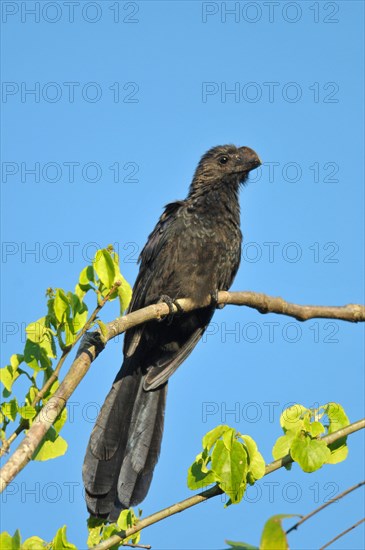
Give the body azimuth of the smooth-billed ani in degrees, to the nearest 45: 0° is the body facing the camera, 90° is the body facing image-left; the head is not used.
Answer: approximately 315°
